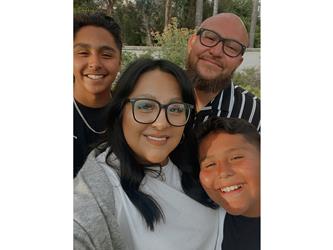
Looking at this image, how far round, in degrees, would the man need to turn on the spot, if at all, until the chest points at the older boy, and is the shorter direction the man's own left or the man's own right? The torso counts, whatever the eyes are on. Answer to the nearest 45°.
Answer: approximately 90° to the man's own right

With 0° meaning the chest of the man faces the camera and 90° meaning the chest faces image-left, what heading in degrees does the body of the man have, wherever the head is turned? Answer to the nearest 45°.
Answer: approximately 0°
